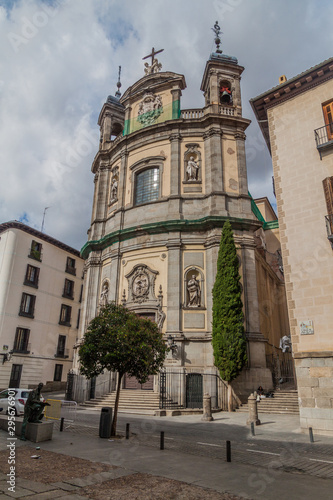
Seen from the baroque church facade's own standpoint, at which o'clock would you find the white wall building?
The white wall building is roughly at 3 o'clock from the baroque church facade.

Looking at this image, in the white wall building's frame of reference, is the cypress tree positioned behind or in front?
in front

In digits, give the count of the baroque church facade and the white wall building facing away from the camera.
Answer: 0

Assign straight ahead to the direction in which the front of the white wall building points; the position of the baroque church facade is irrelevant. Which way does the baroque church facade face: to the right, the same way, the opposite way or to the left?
to the right

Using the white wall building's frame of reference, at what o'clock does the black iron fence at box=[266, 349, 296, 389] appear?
The black iron fence is roughly at 12 o'clock from the white wall building.

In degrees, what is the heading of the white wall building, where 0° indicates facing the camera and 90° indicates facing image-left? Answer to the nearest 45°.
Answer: approximately 315°

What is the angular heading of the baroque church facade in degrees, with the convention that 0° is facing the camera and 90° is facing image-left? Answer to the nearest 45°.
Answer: approximately 45°

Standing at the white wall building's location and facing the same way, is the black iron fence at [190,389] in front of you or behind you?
in front
